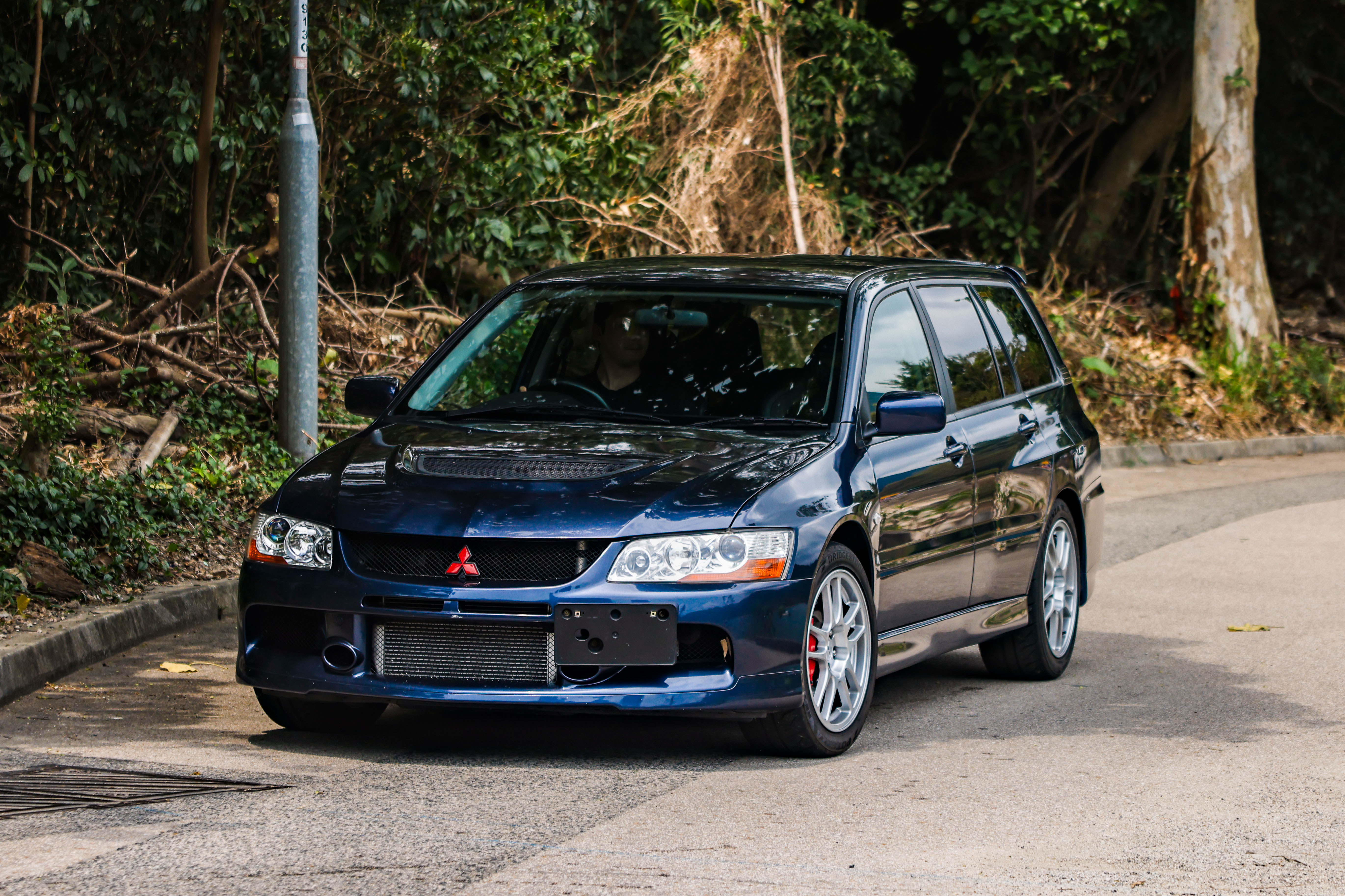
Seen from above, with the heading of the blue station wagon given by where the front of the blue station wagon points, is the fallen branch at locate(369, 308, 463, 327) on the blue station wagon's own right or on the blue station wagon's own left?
on the blue station wagon's own right

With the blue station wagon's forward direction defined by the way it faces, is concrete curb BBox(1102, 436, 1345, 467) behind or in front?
behind

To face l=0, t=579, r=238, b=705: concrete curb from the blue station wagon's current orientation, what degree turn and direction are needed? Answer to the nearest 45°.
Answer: approximately 90° to its right

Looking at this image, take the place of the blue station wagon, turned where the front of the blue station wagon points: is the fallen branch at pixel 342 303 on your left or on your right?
on your right

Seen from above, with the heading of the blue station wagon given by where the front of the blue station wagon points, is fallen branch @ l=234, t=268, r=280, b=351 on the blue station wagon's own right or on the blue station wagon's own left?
on the blue station wagon's own right

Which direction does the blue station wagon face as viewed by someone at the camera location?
facing the viewer and to the left of the viewer

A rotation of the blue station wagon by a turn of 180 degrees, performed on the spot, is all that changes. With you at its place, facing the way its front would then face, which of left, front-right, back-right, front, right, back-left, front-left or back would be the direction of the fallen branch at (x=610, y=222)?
front-left

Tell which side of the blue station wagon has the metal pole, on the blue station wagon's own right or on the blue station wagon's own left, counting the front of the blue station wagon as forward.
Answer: on the blue station wagon's own right

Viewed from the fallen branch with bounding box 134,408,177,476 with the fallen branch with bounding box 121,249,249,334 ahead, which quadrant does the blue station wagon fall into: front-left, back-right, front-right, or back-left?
back-right

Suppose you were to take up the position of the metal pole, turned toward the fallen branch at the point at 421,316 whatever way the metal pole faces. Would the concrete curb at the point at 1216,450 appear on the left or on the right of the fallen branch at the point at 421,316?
right

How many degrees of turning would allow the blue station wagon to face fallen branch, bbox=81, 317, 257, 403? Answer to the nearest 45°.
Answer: approximately 90° to its right

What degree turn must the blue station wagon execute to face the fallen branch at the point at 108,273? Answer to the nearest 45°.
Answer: approximately 90° to its right

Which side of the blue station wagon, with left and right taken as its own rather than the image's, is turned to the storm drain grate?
front
